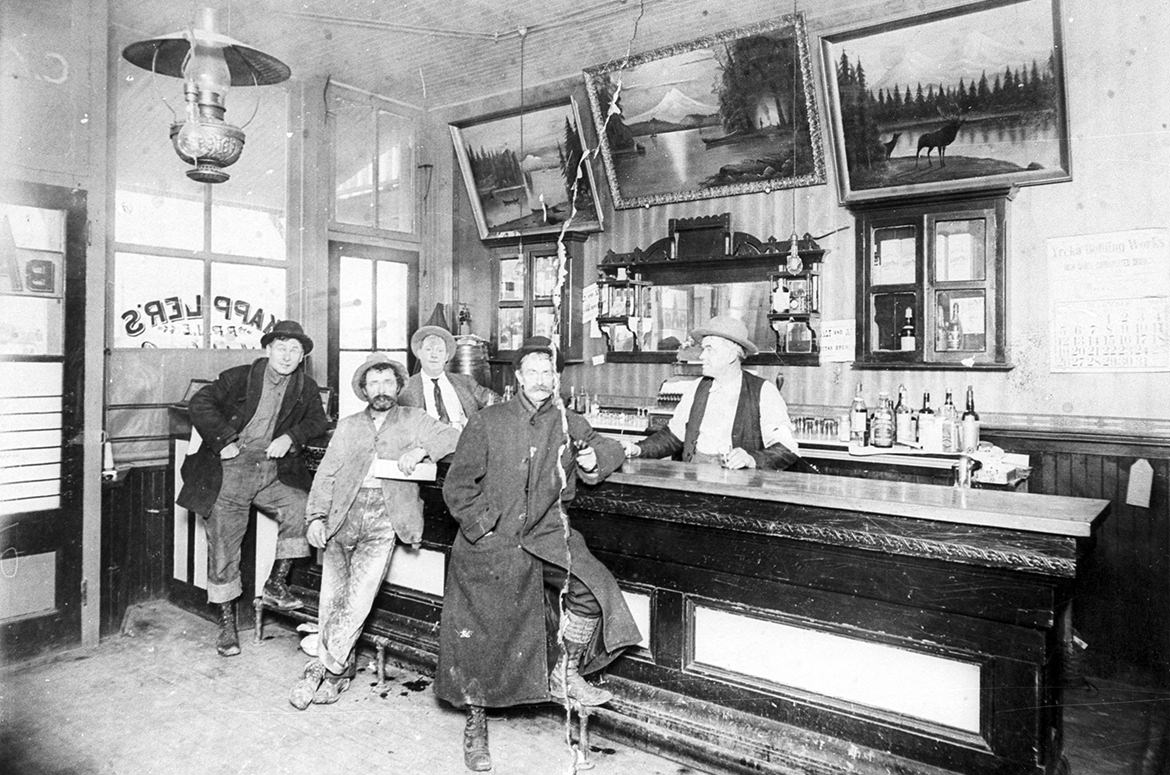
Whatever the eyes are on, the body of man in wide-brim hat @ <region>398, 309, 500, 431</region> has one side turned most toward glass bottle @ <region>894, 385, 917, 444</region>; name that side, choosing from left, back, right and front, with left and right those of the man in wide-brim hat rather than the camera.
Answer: left

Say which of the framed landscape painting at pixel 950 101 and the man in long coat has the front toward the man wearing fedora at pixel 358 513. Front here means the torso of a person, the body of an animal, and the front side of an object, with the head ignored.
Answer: the framed landscape painting

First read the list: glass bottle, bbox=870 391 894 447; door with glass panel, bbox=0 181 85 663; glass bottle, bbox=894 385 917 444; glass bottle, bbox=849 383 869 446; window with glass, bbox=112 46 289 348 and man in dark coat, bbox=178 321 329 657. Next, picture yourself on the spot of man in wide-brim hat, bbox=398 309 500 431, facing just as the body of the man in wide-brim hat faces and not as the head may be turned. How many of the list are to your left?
3

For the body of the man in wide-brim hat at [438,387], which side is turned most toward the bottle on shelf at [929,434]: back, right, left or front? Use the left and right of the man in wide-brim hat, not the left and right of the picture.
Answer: left

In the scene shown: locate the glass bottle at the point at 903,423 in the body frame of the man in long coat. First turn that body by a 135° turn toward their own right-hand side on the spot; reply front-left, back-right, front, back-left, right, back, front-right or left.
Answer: right

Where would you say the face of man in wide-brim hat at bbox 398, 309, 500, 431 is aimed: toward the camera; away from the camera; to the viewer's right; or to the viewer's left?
toward the camera

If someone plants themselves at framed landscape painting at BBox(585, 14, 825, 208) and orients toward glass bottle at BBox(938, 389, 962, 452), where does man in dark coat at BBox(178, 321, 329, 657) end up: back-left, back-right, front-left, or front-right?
back-right

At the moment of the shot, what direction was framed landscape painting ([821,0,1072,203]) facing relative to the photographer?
facing the viewer and to the left of the viewer

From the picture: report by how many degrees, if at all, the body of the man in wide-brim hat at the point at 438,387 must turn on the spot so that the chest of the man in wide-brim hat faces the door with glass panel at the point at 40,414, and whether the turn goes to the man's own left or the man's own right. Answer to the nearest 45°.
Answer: approximately 90° to the man's own right

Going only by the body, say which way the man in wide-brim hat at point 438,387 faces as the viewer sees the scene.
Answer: toward the camera

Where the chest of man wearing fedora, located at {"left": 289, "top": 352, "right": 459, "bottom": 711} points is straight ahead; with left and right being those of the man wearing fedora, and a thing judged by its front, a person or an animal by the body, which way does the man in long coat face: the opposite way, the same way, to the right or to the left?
the same way

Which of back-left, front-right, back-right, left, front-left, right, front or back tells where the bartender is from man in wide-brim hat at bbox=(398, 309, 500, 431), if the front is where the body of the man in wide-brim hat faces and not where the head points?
front-left

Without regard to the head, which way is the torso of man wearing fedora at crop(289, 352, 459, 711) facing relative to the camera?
toward the camera

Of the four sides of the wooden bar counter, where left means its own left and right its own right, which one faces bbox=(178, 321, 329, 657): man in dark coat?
right

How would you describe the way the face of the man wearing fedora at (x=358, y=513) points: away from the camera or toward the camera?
toward the camera

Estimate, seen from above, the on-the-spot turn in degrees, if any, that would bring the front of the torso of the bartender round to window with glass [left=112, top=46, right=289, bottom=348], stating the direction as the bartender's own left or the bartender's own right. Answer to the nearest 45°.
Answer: approximately 45° to the bartender's own right

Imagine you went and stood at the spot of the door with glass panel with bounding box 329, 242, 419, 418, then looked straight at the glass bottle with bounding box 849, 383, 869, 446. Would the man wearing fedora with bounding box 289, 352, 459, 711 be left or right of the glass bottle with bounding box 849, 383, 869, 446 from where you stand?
right
